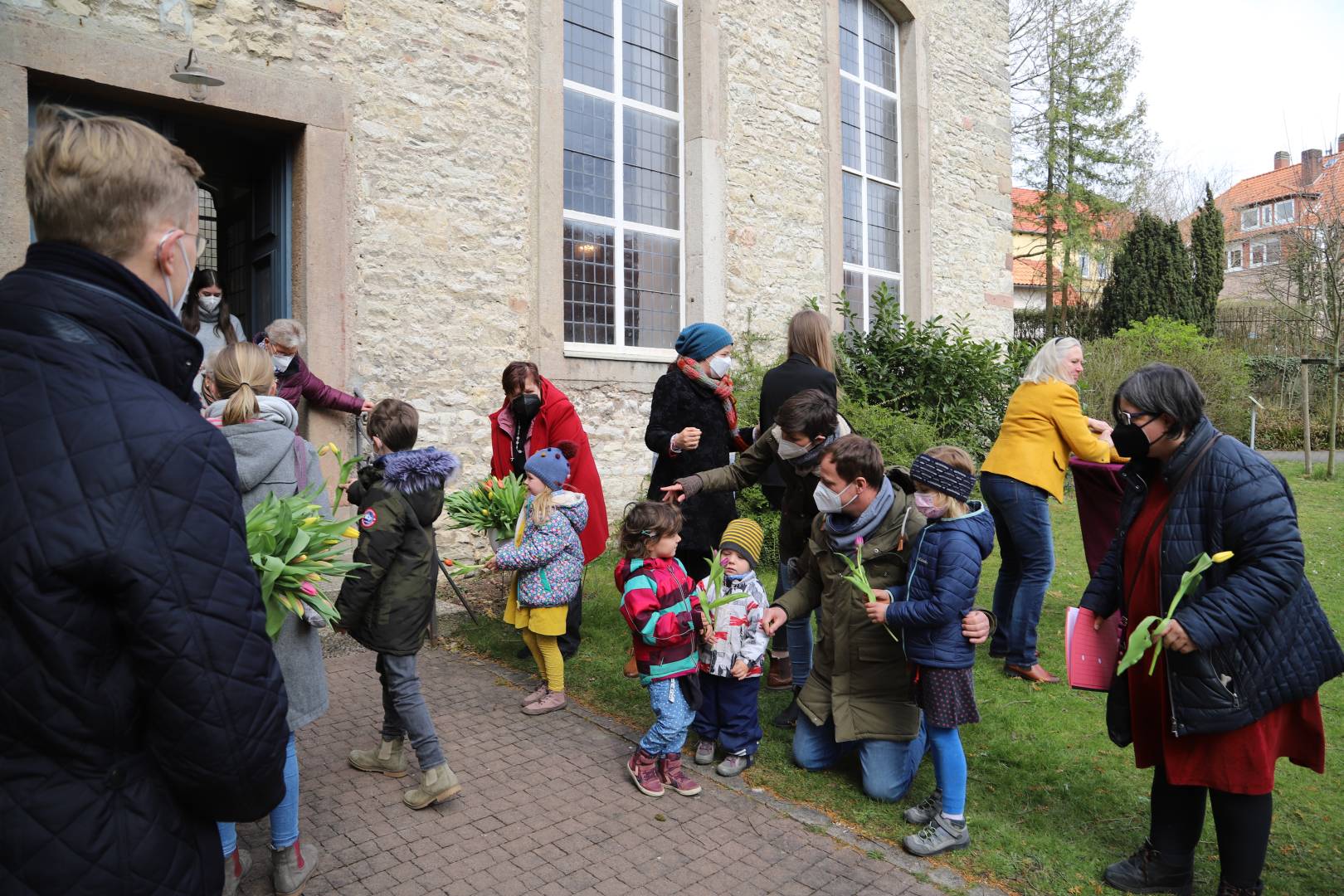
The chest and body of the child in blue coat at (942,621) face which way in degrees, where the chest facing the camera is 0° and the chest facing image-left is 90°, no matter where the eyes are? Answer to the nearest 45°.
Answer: approximately 90°

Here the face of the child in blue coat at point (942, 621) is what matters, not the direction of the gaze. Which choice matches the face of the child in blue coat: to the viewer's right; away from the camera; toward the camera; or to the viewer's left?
to the viewer's left

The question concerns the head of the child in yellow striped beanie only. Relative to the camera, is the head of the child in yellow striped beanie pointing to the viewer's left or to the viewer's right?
to the viewer's left

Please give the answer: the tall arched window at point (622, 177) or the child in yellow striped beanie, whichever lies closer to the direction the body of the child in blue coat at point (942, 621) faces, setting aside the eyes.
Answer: the child in yellow striped beanie

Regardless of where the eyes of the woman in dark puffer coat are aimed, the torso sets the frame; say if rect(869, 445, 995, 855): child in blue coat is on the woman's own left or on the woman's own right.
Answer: on the woman's own right

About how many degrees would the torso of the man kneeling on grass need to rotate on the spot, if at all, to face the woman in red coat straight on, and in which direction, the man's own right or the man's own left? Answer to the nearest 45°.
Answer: approximately 90° to the man's own right

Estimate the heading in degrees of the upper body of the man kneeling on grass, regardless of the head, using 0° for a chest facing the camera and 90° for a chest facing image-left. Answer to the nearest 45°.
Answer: approximately 45°

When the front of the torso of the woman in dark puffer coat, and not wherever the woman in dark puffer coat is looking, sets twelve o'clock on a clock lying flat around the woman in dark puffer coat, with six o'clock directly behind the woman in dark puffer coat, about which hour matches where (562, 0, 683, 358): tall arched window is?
The tall arched window is roughly at 3 o'clock from the woman in dark puffer coat.

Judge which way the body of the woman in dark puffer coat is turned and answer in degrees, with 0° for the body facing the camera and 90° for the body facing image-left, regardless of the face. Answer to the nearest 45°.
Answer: approximately 45°

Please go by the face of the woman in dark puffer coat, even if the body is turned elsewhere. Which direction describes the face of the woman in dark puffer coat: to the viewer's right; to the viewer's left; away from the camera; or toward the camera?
to the viewer's left
